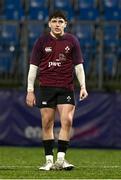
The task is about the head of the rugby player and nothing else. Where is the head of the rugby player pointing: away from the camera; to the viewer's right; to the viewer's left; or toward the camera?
toward the camera

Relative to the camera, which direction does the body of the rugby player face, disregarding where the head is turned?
toward the camera
